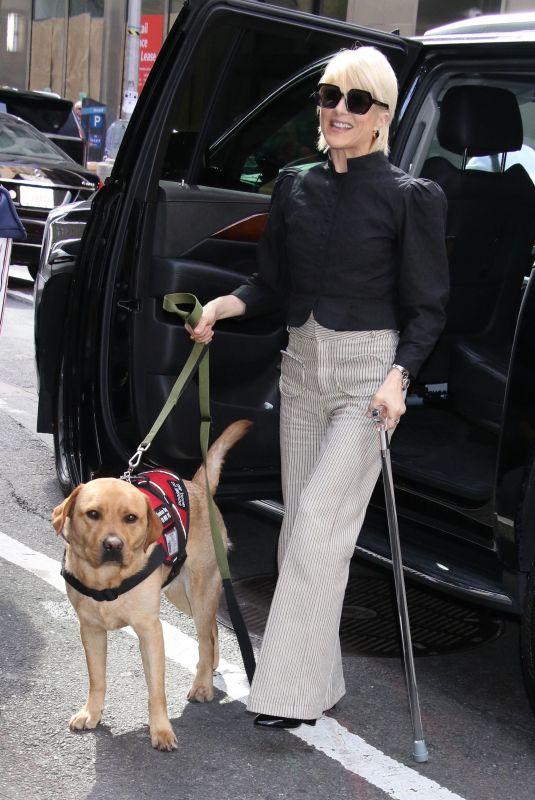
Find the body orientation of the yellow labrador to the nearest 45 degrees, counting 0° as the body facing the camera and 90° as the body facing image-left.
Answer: approximately 45°

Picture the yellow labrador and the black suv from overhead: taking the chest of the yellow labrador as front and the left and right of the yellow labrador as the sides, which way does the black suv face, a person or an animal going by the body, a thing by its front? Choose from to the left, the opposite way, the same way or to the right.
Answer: to the right

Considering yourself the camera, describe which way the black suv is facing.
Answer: facing away from the viewer and to the left of the viewer

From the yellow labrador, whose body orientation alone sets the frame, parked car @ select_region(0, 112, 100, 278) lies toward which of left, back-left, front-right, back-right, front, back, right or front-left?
back-right

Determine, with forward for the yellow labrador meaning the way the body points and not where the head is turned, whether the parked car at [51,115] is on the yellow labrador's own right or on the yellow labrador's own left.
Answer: on the yellow labrador's own right

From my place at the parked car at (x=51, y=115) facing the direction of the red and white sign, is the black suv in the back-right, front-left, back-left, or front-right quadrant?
back-right
